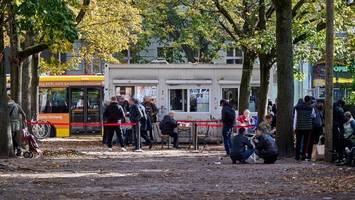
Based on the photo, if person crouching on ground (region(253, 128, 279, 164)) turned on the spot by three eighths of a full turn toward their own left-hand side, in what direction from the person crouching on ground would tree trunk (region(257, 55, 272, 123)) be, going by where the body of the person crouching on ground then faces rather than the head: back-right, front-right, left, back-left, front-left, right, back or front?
back

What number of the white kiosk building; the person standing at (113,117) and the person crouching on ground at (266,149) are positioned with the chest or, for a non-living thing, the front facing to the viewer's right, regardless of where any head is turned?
0

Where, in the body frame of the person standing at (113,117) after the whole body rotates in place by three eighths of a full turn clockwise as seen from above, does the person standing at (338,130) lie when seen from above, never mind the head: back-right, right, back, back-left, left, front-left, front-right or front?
front

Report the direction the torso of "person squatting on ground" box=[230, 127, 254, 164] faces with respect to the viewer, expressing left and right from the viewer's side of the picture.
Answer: facing away from the viewer and to the right of the viewer

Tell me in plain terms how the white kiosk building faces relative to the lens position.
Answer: facing the viewer

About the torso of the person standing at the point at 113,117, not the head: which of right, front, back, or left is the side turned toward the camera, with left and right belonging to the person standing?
back

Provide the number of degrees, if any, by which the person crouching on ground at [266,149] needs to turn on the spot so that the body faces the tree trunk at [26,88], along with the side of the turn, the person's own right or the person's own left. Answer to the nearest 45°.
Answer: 0° — they already face it

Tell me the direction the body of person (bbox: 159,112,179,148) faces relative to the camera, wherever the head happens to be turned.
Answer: to the viewer's right

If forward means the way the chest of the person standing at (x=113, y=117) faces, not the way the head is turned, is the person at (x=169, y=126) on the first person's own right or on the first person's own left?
on the first person's own right

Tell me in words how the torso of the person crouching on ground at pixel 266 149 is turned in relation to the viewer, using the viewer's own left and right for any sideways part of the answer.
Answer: facing away from the viewer and to the left of the viewer

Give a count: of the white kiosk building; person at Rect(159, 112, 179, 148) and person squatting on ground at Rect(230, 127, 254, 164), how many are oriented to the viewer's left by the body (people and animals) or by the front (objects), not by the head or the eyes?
0
